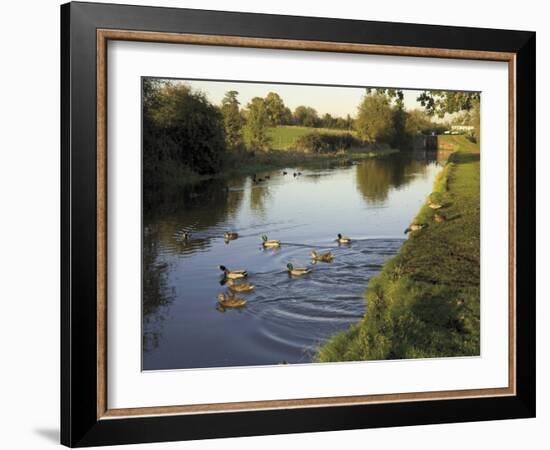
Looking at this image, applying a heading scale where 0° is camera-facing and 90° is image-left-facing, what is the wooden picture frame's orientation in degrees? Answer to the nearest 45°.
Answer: approximately 315°
